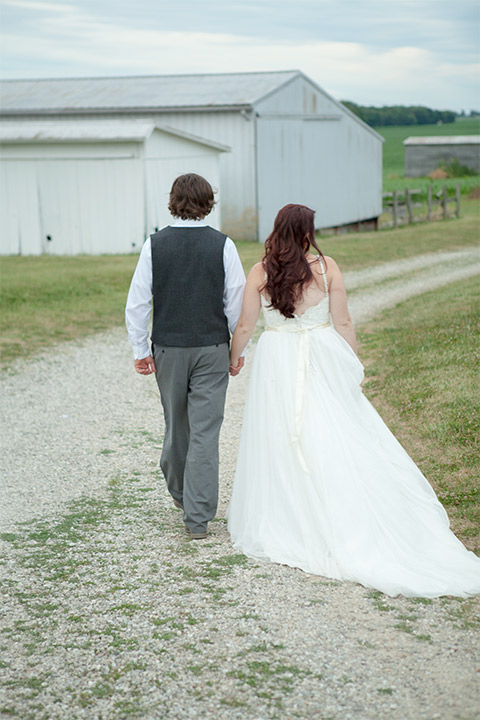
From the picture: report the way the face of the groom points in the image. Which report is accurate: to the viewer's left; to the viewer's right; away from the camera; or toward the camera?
away from the camera

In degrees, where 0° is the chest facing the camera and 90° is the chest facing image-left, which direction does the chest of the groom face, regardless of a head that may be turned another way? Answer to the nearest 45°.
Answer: approximately 180°

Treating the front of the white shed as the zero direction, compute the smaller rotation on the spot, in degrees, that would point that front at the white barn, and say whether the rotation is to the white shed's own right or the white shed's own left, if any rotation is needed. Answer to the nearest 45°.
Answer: approximately 135° to the white shed's own left

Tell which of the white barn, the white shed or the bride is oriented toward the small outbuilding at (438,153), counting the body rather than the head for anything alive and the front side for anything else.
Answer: the bride

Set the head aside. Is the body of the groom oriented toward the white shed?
yes

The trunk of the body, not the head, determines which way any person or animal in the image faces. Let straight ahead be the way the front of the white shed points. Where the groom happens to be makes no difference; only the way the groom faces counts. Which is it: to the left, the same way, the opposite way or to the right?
the opposite way

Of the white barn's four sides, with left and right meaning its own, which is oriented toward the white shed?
right

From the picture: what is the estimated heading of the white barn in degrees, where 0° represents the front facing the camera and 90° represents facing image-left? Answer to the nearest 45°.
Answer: approximately 315°

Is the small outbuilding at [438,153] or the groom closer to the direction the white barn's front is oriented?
the groom

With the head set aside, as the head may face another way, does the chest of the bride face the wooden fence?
yes

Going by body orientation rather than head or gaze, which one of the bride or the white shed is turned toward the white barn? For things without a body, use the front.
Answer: the bride
